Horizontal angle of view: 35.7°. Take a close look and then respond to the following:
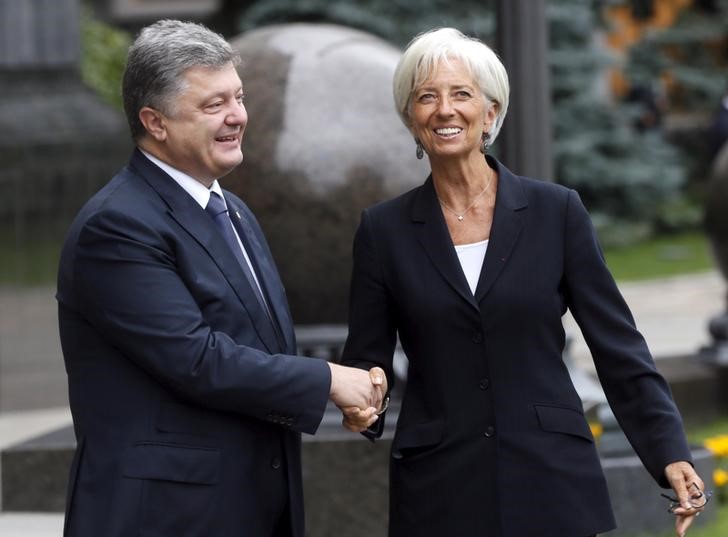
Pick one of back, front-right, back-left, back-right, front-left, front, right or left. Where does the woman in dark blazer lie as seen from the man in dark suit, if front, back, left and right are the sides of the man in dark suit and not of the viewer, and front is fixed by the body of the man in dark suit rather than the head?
front-left

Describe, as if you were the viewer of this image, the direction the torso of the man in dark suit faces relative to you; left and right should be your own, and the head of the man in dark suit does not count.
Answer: facing the viewer and to the right of the viewer

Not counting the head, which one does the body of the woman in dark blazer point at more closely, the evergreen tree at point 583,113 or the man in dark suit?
the man in dark suit

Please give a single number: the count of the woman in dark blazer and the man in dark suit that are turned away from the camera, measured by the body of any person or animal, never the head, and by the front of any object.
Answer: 0

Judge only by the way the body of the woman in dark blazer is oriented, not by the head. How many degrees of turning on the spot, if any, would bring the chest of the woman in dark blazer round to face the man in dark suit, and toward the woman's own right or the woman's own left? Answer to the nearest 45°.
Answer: approximately 90° to the woman's own right

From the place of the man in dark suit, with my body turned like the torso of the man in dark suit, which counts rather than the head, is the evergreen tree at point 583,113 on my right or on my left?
on my left

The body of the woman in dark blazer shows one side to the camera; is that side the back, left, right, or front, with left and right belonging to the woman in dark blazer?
front
